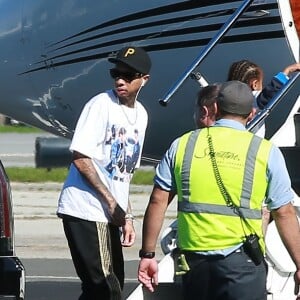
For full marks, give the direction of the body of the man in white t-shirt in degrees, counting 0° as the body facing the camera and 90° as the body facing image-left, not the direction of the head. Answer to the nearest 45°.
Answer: approximately 315°

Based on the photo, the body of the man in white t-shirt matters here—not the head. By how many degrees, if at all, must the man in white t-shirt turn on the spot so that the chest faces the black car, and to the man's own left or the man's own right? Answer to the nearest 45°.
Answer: approximately 135° to the man's own right

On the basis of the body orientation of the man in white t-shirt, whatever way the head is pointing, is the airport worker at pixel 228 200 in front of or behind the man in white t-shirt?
in front

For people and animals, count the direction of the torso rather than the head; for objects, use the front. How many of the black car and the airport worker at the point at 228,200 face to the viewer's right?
0

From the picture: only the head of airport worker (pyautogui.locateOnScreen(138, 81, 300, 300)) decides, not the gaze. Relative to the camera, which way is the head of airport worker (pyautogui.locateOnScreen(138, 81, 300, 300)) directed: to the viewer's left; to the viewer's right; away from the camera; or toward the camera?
away from the camera

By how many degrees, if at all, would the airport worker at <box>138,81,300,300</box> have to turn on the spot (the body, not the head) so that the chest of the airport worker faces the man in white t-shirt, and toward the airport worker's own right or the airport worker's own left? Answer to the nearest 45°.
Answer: approximately 45° to the airport worker's own left

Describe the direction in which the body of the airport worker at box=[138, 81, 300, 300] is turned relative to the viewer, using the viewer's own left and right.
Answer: facing away from the viewer

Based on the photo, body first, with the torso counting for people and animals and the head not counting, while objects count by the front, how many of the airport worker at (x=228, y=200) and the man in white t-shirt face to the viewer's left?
0
